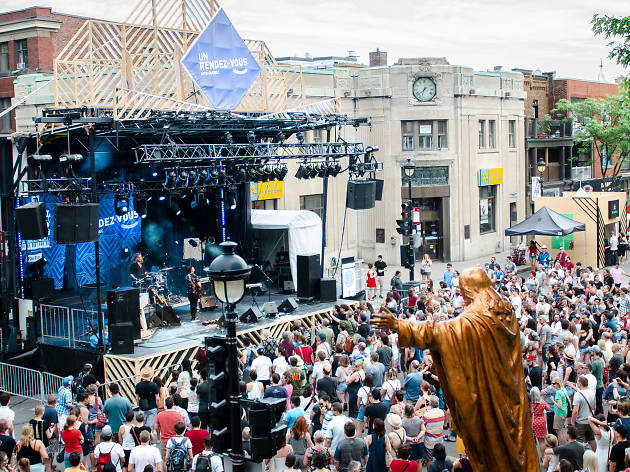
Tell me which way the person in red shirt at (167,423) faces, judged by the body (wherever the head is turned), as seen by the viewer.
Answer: away from the camera

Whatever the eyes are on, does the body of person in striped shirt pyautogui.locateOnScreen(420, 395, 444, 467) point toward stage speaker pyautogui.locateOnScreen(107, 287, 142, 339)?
yes

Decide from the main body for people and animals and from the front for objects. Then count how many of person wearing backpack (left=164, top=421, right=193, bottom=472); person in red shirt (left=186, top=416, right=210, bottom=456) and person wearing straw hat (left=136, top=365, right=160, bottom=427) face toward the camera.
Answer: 0

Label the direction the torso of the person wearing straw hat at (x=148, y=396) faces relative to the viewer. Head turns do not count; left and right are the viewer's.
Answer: facing away from the viewer

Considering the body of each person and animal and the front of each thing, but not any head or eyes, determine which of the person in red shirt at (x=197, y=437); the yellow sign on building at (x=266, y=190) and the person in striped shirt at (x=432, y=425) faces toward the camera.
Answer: the yellow sign on building

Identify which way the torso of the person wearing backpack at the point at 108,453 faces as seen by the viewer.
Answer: away from the camera

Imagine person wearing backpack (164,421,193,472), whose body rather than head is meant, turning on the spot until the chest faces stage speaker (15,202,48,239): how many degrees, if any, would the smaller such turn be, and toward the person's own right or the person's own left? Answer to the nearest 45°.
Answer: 0° — they already face it

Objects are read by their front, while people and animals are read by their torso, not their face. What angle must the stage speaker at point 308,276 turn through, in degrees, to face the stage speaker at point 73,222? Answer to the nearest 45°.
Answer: approximately 90° to its right

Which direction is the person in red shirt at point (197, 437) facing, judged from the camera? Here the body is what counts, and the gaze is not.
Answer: away from the camera

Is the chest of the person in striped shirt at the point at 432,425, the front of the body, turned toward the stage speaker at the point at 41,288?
yes

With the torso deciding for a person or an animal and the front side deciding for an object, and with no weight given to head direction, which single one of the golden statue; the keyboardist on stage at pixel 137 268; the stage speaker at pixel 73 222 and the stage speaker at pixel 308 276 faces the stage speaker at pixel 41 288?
the golden statue

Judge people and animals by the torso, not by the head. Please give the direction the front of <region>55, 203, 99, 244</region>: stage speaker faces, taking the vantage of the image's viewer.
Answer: facing the viewer and to the right of the viewer

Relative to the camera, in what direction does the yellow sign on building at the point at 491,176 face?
facing the viewer

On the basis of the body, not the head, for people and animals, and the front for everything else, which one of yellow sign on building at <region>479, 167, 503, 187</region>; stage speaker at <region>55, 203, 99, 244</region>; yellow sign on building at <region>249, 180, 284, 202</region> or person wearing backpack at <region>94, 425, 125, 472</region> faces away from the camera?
the person wearing backpack

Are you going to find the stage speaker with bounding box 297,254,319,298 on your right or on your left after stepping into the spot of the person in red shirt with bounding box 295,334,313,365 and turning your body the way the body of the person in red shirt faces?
on your right

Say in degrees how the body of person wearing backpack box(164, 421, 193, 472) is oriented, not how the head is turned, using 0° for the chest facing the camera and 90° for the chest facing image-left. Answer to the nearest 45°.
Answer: approximately 180°

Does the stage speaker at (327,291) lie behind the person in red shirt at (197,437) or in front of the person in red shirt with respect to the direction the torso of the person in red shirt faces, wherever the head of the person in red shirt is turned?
in front

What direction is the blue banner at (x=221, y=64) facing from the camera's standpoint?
toward the camera

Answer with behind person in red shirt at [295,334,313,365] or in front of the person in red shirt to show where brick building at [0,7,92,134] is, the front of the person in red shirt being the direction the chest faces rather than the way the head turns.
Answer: in front
